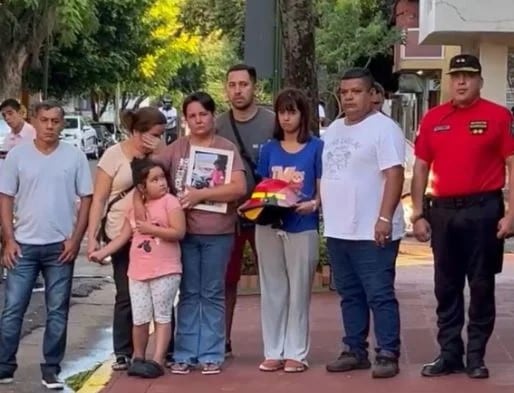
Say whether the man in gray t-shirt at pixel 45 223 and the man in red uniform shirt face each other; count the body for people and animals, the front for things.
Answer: no

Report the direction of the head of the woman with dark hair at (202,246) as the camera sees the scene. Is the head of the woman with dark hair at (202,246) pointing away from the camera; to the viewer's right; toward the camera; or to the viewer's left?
toward the camera

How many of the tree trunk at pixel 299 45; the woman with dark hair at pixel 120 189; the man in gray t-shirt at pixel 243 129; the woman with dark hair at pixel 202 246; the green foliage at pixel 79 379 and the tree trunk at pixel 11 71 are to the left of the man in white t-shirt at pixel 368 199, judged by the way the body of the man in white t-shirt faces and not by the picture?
0

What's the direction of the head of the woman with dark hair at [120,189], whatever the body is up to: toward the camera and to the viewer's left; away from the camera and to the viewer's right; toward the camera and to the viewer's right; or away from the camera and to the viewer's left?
toward the camera and to the viewer's right

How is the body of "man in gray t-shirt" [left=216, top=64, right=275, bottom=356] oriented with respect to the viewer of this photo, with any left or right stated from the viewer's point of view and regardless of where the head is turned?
facing the viewer

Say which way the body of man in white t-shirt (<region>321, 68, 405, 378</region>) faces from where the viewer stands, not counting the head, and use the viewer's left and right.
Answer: facing the viewer and to the left of the viewer

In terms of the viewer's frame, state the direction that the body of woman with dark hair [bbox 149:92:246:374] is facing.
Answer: toward the camera

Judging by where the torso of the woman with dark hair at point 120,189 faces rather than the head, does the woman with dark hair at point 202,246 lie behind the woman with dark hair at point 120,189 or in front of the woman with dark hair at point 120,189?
in front

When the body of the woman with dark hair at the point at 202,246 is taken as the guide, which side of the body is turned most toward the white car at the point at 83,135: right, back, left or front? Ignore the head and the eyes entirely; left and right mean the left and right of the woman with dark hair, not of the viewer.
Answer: back

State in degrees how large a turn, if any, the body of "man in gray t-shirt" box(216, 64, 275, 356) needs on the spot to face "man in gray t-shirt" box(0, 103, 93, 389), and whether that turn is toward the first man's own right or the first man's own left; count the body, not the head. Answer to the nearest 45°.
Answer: approximately 90° to the first man's own right

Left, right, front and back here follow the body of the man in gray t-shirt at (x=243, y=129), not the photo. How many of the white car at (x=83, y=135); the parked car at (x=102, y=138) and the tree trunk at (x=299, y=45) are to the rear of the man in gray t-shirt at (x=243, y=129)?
3

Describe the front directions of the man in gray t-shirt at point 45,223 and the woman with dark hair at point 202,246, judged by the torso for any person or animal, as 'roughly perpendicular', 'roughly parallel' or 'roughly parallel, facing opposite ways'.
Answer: roughly parallel

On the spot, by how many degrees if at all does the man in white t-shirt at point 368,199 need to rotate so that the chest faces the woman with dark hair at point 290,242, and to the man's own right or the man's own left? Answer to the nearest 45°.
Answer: approximately 45° to the man's own right

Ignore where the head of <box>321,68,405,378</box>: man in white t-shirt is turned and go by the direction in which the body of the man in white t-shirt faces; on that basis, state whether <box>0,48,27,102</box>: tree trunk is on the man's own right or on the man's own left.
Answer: on the man's own right

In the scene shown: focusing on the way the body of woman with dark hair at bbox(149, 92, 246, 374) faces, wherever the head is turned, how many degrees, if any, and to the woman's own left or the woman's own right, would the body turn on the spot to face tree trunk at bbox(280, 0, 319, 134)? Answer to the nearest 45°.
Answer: approximately 180°

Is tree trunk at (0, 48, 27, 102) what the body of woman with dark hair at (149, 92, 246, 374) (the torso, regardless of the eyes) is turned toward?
no

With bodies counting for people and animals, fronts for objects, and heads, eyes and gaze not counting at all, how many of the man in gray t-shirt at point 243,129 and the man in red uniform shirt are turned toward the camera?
2

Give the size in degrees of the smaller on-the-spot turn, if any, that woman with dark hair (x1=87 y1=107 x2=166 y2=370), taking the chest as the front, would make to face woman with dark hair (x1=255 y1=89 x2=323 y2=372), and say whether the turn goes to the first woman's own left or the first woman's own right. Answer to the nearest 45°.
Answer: approximately 45° to the first woman's own left

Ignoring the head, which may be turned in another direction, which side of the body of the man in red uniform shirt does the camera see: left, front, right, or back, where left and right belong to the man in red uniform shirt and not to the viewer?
front

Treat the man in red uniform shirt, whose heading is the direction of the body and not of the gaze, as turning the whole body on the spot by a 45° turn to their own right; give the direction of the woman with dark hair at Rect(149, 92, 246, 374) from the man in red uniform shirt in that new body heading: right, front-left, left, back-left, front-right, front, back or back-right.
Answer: front-right

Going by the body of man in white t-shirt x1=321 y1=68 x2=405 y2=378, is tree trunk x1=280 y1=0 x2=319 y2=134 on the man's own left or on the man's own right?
on the man's own right
